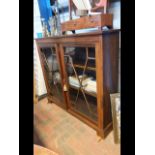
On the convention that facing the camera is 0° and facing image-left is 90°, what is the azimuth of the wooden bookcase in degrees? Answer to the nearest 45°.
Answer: approximately 45°
